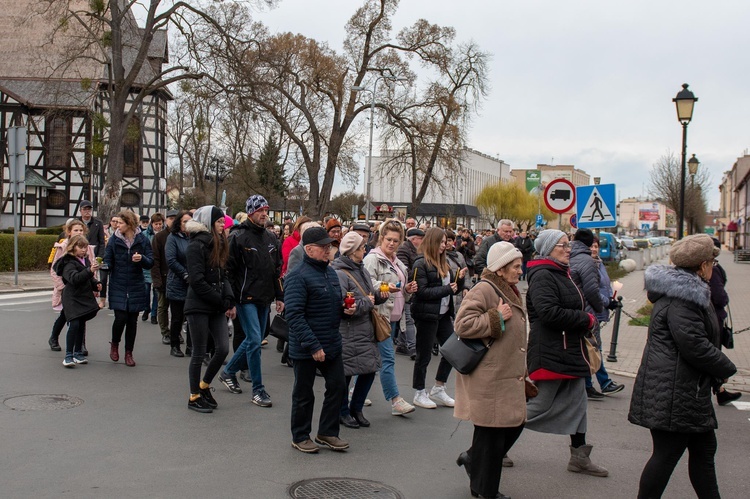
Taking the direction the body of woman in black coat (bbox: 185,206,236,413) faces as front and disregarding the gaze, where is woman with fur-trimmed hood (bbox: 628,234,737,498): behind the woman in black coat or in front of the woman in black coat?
in front

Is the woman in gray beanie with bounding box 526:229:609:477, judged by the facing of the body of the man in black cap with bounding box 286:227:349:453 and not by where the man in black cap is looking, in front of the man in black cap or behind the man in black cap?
in front
